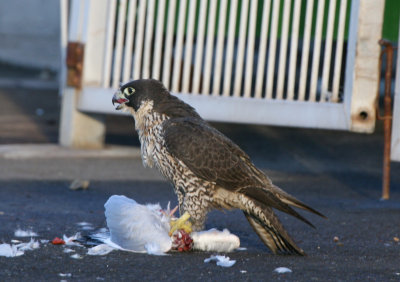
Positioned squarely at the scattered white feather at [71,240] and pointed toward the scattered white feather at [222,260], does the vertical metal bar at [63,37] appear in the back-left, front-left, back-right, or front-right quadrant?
back-left

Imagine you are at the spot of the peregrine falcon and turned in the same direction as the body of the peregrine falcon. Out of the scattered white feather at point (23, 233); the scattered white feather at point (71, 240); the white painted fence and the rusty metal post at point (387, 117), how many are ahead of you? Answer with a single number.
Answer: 2

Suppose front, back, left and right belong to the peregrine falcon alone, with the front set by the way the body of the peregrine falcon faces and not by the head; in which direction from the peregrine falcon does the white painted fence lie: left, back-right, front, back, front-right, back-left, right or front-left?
back-right

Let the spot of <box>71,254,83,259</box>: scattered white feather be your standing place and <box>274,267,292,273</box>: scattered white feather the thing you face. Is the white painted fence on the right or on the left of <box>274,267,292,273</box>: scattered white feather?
left

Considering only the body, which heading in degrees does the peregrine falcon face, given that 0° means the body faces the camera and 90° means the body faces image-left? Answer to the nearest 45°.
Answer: approximately 90°

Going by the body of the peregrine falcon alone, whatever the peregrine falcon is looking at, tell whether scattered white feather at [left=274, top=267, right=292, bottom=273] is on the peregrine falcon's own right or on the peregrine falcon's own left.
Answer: on the peregrine falcon's own left

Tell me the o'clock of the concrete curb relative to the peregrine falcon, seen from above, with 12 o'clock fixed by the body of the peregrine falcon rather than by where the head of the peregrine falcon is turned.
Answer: The concrete curb is roughly at 2 o'clock from the peregrine falcon.

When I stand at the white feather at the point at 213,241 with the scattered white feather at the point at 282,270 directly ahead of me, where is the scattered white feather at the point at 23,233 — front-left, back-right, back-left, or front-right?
back-right

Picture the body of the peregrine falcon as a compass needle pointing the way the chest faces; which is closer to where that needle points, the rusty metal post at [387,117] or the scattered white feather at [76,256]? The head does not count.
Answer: the scattered white feather

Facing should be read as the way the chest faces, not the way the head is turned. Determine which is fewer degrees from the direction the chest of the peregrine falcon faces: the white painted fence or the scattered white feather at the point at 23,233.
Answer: the scattered white feather

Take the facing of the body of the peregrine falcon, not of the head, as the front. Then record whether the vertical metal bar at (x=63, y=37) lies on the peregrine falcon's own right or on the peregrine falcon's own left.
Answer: on the peregrine falcon's own right

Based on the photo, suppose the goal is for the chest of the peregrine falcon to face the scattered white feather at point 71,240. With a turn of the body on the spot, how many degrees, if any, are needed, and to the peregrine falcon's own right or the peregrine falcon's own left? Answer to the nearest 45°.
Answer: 0° — it already faces it

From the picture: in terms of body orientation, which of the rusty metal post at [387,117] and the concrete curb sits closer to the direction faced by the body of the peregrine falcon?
the concrete curb
